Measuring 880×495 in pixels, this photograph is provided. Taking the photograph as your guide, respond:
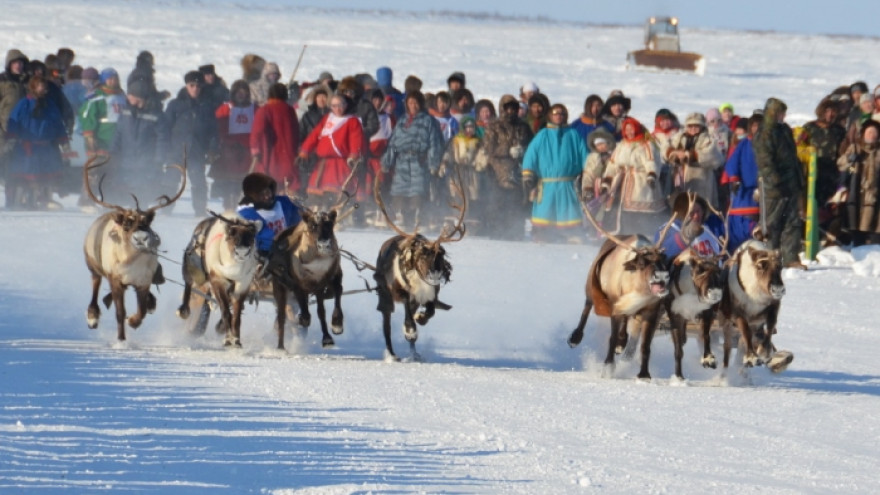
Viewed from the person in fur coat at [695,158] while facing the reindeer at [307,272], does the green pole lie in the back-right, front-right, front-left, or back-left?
back-left

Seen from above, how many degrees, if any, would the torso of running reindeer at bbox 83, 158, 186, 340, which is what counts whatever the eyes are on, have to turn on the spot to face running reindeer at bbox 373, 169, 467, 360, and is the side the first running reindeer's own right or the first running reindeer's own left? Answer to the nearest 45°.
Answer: approximately 45° to the first running reindeer's own left

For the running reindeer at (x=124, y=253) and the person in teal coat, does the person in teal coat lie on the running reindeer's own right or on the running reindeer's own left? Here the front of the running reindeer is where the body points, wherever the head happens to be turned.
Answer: on the running reindeer's own left

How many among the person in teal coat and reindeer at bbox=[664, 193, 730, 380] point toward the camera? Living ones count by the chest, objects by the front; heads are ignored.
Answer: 2

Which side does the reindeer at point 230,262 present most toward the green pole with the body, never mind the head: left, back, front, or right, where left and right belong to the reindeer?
left

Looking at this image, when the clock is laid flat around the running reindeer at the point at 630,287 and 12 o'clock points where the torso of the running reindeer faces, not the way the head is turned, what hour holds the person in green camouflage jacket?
The person in green camouflage jacket is roughly at 8 o'clock from the running reindeer.

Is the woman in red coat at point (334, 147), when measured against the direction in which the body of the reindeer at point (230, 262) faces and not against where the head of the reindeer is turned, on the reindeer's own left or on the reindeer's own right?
on the reindeer's own left

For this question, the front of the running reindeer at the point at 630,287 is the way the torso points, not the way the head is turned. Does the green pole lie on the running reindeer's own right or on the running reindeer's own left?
on the running reindeer's own left

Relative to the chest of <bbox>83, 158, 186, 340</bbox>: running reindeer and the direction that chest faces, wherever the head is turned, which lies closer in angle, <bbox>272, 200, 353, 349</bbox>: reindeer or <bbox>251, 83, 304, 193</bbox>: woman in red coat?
the reindeer
